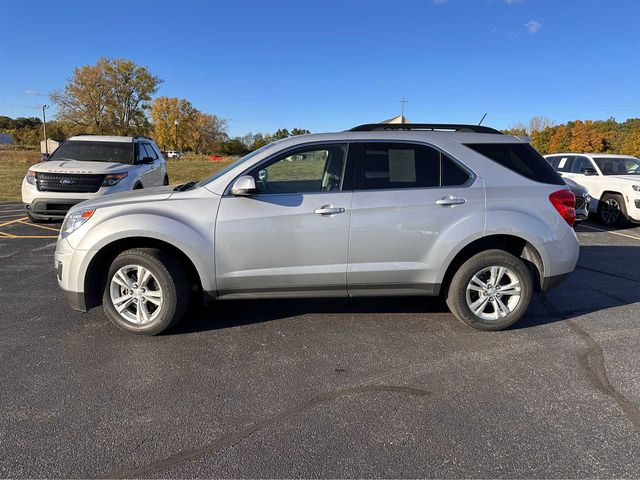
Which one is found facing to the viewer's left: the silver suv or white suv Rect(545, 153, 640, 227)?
the silver suv

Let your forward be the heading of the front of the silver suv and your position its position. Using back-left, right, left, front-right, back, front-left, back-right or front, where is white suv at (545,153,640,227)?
back-right

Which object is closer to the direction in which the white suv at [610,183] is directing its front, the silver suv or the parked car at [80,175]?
the silver suv

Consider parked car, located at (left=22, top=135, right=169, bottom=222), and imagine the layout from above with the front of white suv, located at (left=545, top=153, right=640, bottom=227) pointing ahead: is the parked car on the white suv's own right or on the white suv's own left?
on the white suv's own right

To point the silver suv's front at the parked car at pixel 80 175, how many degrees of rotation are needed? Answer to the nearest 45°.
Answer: approximately 45° to its right

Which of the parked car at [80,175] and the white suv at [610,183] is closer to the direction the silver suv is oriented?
the parked car

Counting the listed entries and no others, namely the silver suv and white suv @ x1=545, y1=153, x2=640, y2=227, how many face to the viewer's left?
1

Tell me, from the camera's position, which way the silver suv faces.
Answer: facing to the left of the viewer

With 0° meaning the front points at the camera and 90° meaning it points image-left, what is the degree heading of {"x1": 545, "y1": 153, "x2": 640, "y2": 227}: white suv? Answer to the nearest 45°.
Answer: approximately 315°
